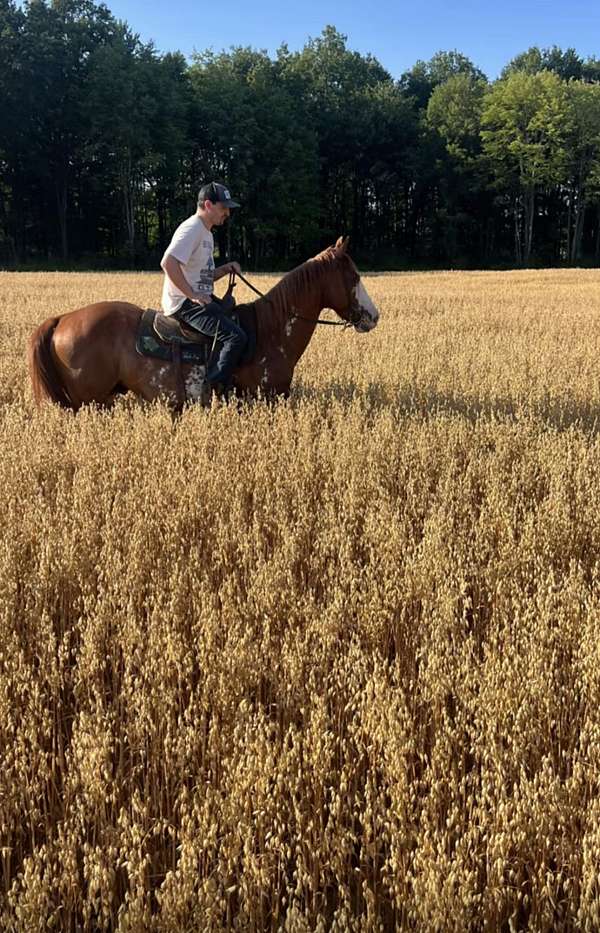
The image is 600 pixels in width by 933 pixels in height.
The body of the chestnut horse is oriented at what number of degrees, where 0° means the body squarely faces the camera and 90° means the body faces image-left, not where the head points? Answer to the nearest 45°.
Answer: approximately 270°

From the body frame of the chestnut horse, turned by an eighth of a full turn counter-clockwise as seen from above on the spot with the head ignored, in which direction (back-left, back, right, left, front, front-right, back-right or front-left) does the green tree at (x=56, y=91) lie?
front-left

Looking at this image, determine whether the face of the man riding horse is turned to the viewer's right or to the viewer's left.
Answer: to the viewer's right

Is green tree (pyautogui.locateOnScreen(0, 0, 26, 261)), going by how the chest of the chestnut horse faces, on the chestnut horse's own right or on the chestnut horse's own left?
on the chestnut horse's own left
